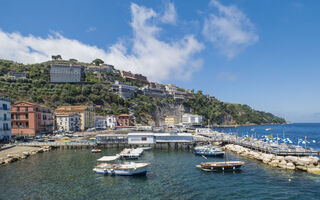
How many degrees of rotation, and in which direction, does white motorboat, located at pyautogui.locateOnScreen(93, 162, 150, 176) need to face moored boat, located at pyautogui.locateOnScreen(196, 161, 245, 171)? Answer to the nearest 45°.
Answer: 0° — it already faces it

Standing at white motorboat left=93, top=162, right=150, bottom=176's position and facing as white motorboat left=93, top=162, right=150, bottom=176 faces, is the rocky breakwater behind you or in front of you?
in front

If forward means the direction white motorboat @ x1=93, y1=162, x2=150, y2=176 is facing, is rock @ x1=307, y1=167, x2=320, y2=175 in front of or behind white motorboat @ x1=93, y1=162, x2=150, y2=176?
in front

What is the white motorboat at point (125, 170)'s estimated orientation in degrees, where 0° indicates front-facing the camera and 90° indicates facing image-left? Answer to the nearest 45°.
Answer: approximately 270°

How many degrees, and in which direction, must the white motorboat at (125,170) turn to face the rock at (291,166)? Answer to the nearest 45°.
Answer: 0° — it already faces it
